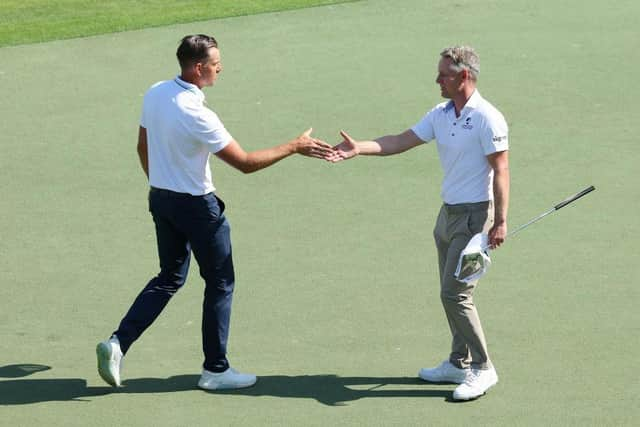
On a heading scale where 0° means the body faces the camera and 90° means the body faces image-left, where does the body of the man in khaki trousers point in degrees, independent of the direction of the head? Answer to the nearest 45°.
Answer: approximately 45°
